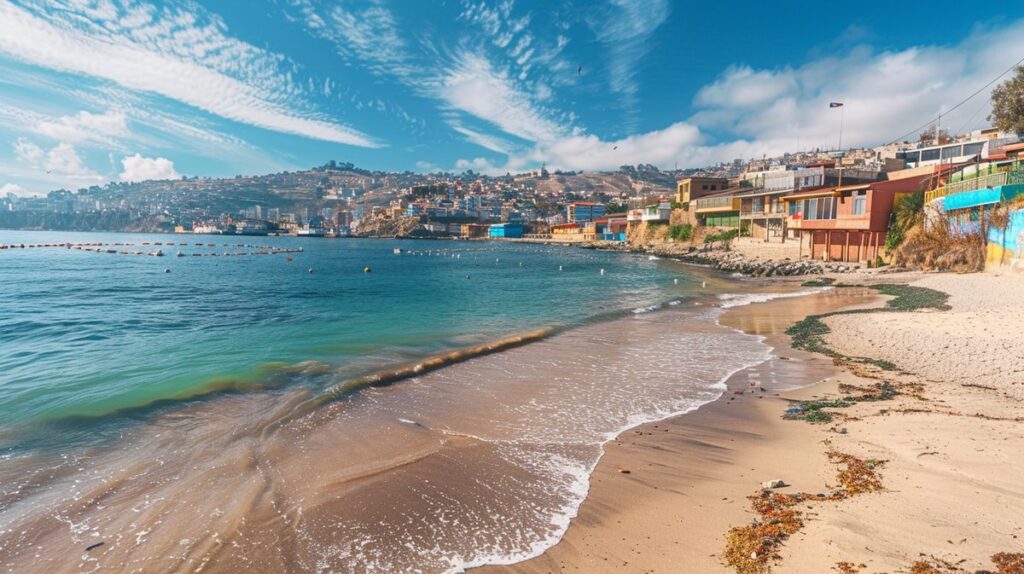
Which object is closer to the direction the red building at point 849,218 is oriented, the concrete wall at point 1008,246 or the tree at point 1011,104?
the concrete wall

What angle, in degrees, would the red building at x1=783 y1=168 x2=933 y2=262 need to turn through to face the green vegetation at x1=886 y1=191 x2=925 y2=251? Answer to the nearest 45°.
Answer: approximately 90° to its left

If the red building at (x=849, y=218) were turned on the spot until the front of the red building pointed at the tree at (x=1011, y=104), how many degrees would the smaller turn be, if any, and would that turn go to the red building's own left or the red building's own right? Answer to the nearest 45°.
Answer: approximately 180°

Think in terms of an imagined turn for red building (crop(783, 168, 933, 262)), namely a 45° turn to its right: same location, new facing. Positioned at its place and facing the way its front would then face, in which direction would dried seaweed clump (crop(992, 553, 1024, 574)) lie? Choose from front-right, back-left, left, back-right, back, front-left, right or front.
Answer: left

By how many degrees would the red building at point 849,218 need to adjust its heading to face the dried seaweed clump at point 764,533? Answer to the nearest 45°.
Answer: approximately 45° to its left

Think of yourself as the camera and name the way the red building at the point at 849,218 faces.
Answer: facing the viewer and to the left of the viewer

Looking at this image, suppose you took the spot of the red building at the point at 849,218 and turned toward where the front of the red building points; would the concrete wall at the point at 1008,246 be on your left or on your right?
on your left

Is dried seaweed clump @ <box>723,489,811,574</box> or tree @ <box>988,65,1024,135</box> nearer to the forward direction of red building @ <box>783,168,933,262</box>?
the dried seaweed clump

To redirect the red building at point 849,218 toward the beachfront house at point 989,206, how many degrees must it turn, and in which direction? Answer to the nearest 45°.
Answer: approximately 90° to its left
